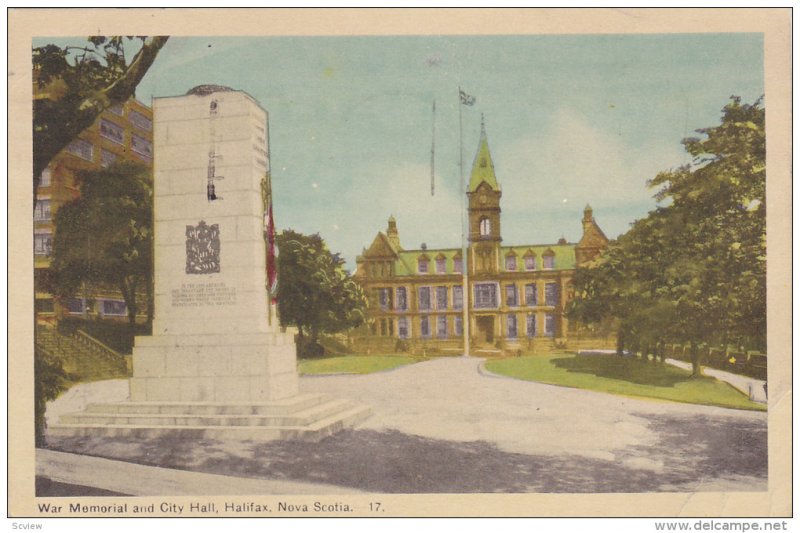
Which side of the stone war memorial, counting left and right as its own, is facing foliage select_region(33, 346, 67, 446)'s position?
right

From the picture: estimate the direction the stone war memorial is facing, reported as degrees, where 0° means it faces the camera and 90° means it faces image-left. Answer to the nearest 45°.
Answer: approximately 0°

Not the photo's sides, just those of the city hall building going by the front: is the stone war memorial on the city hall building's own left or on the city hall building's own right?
on the city hall building's own right

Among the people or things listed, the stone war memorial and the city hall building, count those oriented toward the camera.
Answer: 2
